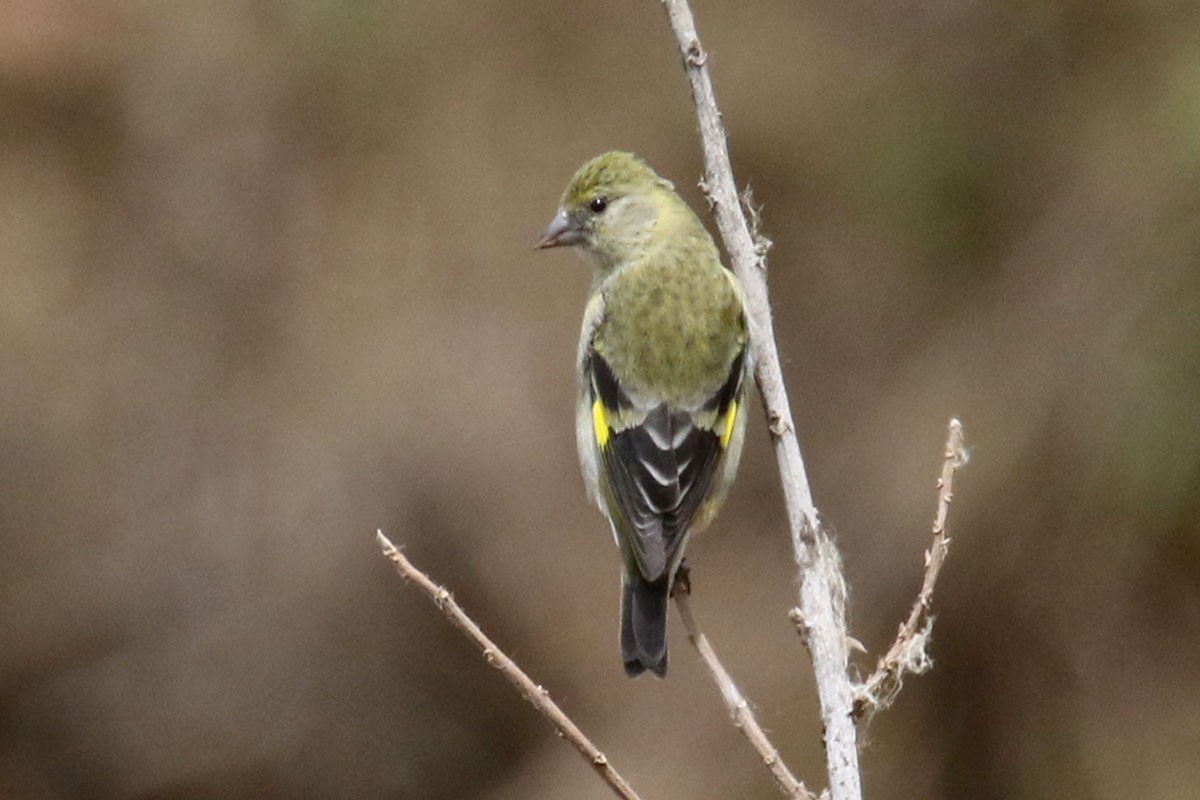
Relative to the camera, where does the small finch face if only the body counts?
away from the camera

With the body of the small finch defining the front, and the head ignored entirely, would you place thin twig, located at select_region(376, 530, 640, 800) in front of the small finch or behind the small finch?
behind
